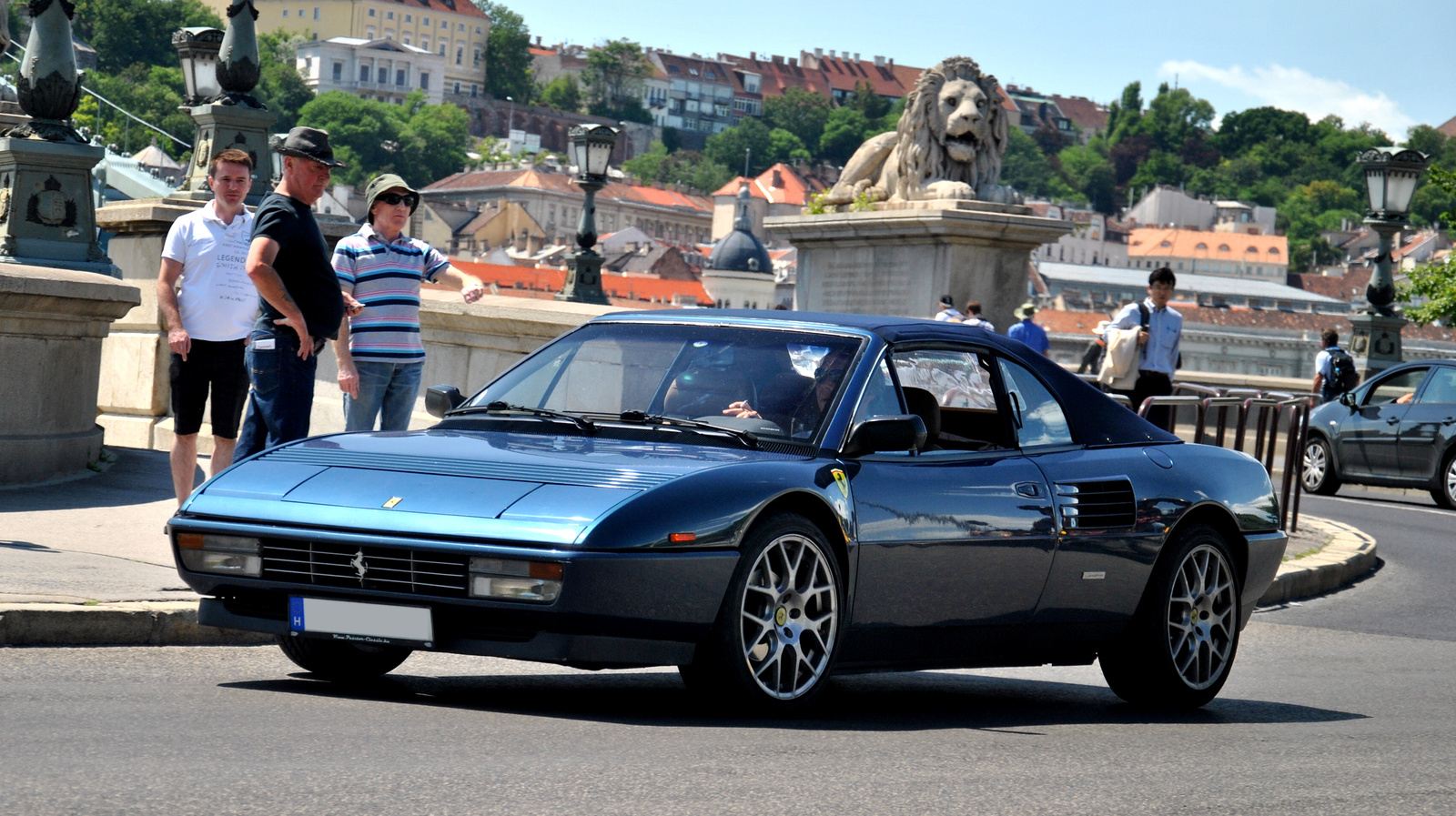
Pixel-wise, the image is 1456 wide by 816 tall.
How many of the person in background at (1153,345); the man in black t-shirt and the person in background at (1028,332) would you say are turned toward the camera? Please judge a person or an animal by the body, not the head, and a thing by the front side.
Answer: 1

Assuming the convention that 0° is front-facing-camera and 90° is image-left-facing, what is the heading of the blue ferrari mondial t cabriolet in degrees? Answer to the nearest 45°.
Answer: approximately 45°

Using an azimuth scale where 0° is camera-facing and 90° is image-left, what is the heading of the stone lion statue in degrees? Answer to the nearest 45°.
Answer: approximately 315°

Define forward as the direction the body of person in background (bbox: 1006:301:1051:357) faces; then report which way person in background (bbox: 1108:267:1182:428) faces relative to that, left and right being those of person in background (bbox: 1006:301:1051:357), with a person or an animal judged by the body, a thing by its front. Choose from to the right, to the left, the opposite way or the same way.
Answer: the opposite way

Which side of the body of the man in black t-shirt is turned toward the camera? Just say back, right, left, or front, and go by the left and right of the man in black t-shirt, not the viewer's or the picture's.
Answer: right

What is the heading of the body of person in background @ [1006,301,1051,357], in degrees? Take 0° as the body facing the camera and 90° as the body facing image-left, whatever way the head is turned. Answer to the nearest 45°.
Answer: approximately 180°

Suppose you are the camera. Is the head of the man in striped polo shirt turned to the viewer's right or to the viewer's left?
to the viewer's right

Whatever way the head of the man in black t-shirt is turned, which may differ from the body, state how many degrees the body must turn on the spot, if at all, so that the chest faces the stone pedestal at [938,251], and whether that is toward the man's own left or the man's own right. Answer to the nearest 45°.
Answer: approximately 45° to the man's own left
